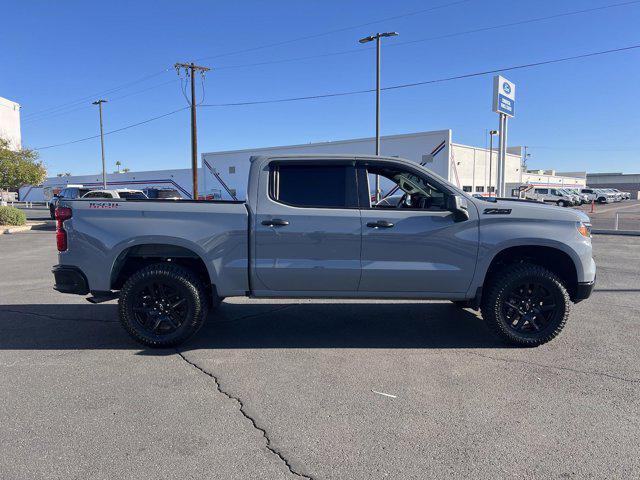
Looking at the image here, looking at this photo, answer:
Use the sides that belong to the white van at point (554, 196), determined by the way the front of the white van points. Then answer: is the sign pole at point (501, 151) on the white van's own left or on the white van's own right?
on the white van's own right

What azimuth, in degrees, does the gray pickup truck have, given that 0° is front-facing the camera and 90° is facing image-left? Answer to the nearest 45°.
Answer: approximately 270°

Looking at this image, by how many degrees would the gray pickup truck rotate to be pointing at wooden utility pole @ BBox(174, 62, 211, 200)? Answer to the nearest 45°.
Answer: approximately 90° to its left

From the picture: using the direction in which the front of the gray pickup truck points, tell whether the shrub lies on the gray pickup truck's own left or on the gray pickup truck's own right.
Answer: on the gray pickup truck's own left

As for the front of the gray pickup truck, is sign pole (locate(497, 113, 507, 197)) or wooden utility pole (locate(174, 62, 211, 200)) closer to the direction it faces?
the sign pole

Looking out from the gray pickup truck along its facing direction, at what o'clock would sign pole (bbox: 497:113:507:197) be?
The sign pole is roughly at 10 o'clock from the gray pickup truck.
